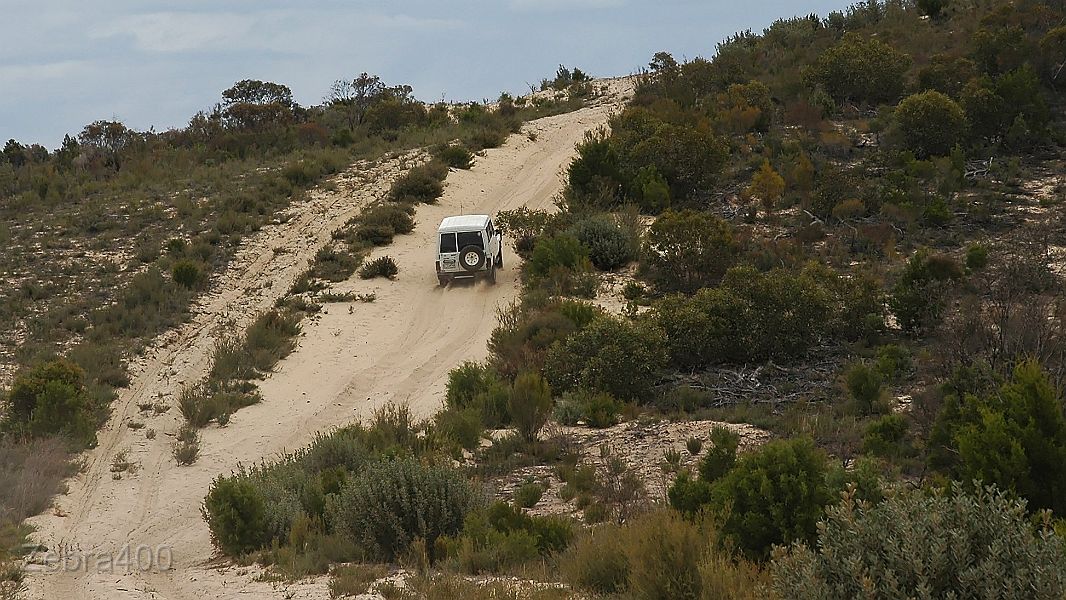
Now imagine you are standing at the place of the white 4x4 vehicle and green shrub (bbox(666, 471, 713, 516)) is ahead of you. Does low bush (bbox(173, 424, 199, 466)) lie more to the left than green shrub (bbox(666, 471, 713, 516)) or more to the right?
right

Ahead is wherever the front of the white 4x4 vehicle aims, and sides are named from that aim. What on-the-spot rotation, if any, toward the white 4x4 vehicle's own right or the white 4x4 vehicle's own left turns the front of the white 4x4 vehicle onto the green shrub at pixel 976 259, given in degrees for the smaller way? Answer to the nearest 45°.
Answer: approximately 135° to the white 4x4 vehicle's own right

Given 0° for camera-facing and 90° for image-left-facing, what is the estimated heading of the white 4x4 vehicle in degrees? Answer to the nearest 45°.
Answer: approximately 180°

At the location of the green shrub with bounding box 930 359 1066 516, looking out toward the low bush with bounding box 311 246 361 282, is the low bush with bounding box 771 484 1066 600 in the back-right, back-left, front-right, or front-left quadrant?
back-left

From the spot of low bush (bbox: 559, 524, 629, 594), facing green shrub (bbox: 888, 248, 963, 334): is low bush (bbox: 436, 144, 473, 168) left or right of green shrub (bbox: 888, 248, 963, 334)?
left

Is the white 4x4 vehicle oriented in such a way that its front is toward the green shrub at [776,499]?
no

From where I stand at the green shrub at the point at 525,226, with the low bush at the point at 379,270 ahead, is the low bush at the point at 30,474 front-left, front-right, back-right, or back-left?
front-left

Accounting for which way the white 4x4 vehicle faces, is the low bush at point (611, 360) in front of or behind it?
behind

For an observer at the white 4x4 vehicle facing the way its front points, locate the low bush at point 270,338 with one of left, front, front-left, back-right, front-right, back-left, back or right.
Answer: back-left

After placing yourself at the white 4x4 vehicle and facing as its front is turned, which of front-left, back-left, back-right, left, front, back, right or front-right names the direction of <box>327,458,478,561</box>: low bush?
back

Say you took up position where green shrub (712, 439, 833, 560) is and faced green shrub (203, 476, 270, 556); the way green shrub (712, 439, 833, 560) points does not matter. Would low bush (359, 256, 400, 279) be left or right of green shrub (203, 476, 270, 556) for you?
right

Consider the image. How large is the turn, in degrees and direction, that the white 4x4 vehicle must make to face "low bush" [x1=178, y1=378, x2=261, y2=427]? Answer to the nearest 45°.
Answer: approximately 135° to its left

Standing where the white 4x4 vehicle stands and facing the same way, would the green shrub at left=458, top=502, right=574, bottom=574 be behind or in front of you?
behind

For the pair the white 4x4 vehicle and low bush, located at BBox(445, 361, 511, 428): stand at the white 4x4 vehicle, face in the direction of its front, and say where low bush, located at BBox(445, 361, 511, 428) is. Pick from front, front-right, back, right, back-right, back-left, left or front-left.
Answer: back

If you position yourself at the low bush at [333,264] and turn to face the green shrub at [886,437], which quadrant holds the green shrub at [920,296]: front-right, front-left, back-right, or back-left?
front-left

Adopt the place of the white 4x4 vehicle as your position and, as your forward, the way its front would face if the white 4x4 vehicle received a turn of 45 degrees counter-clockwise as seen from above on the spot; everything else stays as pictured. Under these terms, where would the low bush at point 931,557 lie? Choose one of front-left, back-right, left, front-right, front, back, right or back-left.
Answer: back-left

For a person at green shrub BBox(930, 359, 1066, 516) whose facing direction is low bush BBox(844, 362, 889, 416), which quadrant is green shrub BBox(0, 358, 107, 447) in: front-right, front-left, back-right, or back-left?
front-left

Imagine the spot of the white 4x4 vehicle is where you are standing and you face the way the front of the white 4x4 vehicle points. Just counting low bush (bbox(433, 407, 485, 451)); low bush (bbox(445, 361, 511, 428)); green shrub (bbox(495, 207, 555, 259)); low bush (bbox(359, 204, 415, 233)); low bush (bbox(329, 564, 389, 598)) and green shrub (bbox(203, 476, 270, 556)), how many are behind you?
4

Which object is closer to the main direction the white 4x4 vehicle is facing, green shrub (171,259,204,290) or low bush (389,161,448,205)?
the low bush

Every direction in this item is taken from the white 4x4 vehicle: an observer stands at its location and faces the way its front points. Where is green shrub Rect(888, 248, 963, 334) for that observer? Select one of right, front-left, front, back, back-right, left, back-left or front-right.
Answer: back-right

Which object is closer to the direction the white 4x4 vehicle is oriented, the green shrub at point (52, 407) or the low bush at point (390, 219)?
the low bush

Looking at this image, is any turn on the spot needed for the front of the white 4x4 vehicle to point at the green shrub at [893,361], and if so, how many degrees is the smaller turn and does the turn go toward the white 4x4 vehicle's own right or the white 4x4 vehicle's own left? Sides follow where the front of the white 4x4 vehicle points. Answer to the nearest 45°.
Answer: approximately 135° to the white 4x4 vehicle's own right

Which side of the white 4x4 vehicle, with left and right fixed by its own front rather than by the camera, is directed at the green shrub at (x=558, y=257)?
right
